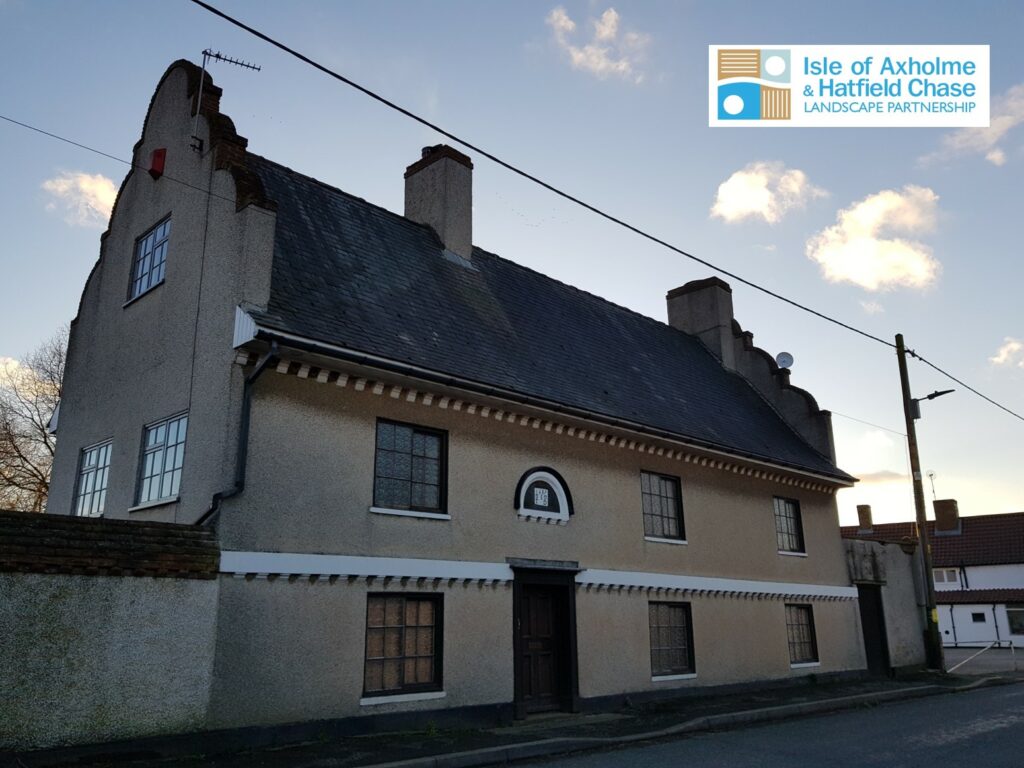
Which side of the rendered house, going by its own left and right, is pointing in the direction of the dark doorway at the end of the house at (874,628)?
left

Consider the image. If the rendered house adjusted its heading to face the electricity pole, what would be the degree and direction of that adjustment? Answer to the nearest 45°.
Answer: approximately 90° to its left

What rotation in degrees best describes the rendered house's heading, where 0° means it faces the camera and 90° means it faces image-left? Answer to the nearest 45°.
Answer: approximately 315°

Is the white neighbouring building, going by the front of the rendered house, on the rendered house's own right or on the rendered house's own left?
on the rendered house's own left

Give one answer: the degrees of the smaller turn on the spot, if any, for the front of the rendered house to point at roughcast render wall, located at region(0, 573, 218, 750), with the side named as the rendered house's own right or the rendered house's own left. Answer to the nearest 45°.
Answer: approximately 90° to the rendered house's own right
